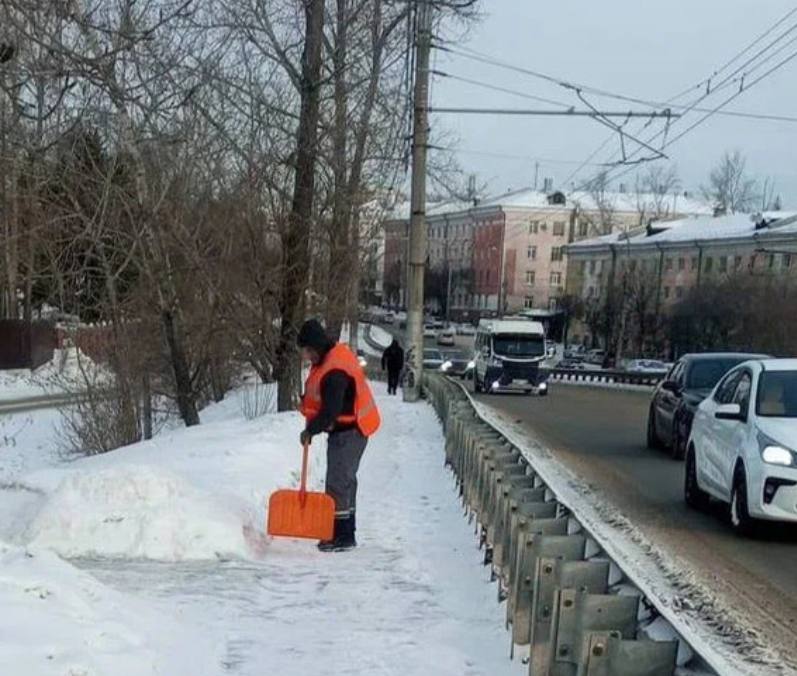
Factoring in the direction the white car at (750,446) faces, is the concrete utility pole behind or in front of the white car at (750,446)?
behind

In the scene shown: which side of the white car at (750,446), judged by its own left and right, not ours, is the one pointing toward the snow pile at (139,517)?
right

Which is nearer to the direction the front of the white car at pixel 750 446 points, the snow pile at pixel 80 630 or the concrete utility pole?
the snow pile

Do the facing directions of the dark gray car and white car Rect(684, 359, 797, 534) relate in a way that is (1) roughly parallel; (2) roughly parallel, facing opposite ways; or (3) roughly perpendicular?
roughly parallel

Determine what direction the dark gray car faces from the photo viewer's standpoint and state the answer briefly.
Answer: facing the viewer and to the right of the viewer

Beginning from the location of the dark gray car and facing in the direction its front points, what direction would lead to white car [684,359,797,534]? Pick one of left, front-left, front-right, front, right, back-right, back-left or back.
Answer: front-right

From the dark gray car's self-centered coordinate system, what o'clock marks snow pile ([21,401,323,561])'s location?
The snow pile is roughly at 2 o'clock from the dark gray car.

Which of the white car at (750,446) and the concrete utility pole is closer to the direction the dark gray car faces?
the white car

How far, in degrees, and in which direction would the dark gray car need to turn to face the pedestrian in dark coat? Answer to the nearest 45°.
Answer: approximately 180°

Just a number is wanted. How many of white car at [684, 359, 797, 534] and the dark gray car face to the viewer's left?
0

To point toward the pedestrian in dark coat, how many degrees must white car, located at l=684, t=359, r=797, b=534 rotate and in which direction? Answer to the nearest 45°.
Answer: approximately 180°

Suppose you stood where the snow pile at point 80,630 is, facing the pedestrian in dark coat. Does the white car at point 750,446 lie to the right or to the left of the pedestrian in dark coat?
right

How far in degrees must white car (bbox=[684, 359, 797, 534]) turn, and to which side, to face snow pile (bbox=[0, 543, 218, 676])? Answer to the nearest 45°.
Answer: approximately 90° to its right
